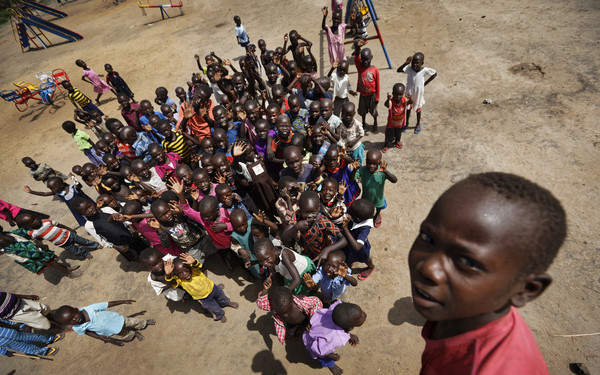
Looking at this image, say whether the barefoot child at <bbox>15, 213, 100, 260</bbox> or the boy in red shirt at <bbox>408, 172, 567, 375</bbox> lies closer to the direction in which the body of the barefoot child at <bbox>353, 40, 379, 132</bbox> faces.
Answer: the boy in red shirt

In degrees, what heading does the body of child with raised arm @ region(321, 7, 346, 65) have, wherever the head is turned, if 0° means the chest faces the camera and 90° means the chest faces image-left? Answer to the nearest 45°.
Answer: approximately 0°

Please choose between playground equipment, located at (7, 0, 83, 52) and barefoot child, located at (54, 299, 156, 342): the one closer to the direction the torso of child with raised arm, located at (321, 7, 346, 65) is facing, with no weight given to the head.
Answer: the barefoot child

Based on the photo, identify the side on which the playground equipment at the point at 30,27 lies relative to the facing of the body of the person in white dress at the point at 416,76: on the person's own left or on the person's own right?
on the person's own right

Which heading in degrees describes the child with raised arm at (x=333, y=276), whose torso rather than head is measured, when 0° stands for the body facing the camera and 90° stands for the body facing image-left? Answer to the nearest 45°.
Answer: approximately 0°

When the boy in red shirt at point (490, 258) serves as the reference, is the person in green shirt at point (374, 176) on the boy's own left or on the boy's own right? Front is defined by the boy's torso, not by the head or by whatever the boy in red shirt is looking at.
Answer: on the boy's own right

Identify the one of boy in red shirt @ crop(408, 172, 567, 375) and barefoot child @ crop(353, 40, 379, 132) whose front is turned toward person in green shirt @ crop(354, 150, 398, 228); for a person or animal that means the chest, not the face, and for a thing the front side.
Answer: barefoot child @ crop(353, 40, 379, 132)

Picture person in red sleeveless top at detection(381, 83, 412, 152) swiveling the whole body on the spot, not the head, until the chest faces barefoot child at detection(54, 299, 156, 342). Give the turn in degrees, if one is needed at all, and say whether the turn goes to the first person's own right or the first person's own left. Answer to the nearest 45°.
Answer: approximately 45° to the first person's own right
